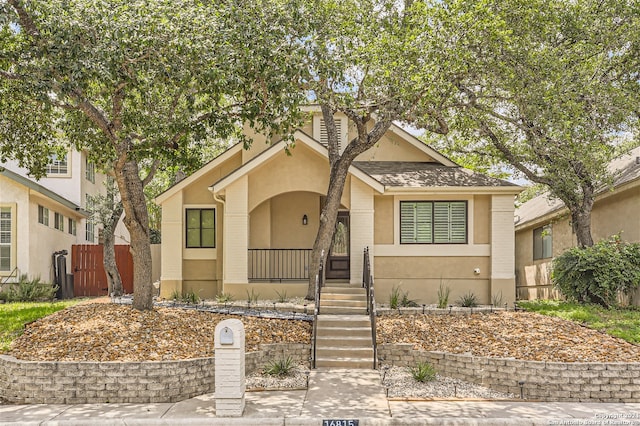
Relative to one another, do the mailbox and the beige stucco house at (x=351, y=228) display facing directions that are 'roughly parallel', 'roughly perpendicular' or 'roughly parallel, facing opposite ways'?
roughly parallel

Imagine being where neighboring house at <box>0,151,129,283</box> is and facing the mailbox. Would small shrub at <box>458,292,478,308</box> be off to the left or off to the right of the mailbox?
left

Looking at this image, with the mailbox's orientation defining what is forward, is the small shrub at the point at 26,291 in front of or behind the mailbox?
behind

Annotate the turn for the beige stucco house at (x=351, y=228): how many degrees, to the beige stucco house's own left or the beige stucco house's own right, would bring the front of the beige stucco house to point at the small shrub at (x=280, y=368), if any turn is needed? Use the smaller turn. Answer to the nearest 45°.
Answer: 0° — it already faces it

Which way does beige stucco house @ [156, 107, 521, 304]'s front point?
toward the camera

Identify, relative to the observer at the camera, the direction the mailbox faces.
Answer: facing the viewer

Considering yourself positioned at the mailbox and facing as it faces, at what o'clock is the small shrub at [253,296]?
The small shrub is roughly at 6 o'clock from the mailbox.

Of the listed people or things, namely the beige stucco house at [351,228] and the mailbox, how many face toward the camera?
2

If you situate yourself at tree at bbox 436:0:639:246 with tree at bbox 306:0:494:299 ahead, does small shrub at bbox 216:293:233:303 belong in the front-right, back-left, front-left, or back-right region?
front-right
